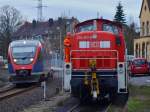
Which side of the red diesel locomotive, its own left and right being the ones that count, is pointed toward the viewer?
front
